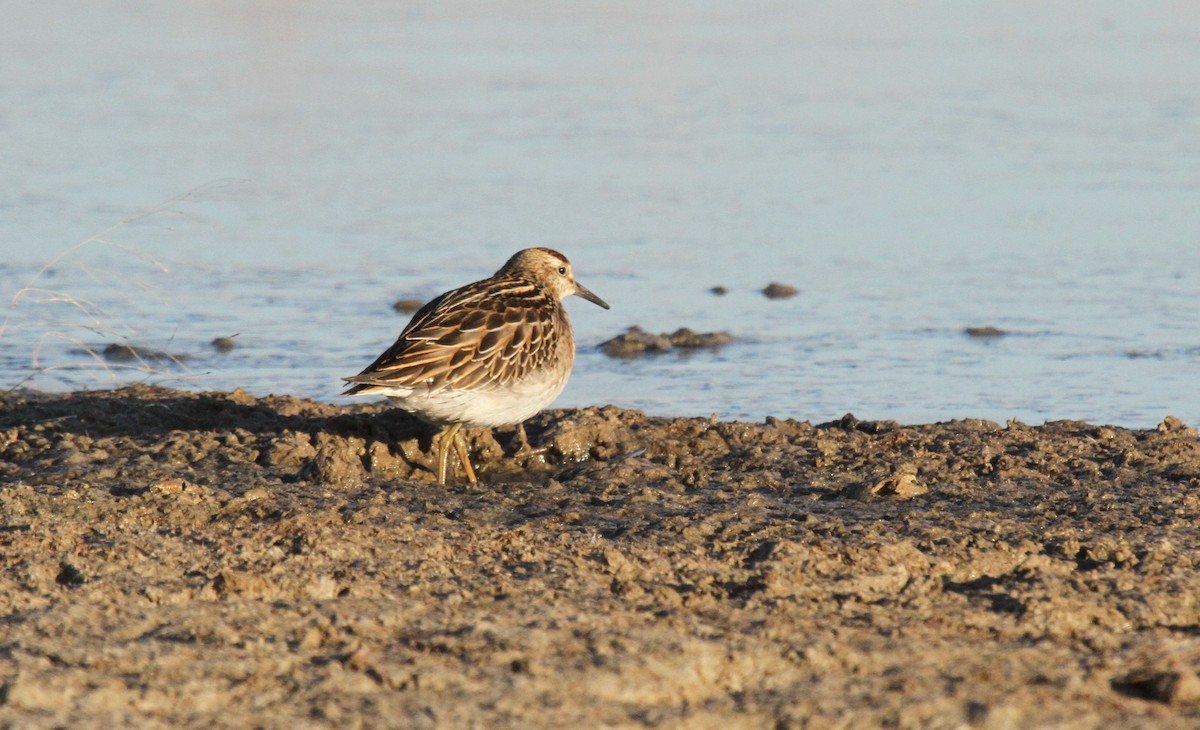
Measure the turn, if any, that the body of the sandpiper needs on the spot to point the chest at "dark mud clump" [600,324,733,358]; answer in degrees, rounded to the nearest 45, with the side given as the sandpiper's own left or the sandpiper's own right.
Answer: approximately 90° to the sandpiper's own left

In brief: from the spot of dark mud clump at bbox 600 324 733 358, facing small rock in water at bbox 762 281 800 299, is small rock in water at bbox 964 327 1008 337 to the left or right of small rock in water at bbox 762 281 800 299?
right

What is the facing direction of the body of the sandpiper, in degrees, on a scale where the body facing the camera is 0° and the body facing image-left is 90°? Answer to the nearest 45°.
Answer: approximately 270°

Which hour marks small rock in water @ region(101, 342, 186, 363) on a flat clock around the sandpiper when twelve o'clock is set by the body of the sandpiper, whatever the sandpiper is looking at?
The small rock in water is roughly at 8 o'clock from the sandpiper.

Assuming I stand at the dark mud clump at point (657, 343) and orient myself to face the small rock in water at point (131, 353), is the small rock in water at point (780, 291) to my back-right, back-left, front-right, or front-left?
back-right

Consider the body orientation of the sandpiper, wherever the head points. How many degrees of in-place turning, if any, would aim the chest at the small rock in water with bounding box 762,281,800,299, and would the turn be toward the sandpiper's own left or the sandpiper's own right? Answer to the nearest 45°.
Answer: approximately 45° to the sandpiper's own left
